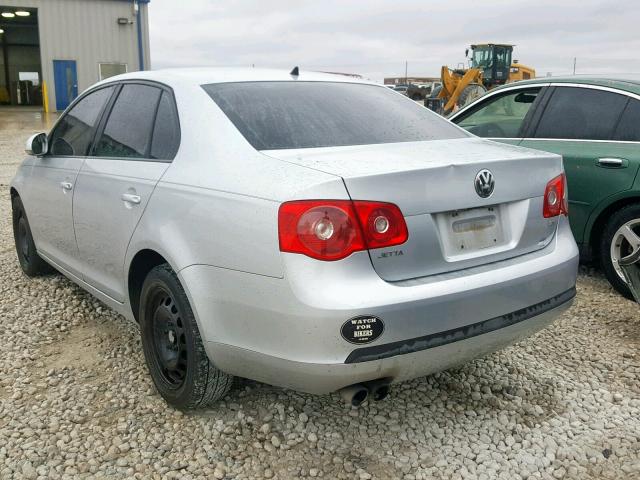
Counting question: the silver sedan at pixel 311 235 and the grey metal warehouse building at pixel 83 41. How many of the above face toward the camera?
1

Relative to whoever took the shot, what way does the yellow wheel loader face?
facing the viewer and to the left of the viewer

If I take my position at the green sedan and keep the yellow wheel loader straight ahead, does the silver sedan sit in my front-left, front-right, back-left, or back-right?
back-left

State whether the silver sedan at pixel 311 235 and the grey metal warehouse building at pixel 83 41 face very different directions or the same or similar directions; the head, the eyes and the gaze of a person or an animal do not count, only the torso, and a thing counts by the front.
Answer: very different directions

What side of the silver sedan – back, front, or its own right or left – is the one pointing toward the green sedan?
right

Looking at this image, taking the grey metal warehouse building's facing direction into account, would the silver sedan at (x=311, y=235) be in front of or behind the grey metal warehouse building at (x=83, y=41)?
in front

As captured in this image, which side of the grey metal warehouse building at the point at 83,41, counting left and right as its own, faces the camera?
front

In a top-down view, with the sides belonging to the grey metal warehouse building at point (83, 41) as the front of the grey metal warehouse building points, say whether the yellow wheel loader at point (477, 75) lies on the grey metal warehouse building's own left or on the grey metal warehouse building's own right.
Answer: on the grey metal warehouse building's own left

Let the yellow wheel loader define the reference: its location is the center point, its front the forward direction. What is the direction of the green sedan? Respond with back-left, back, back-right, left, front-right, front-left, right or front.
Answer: front-left

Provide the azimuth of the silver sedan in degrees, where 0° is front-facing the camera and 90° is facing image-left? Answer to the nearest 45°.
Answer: approximately 135°

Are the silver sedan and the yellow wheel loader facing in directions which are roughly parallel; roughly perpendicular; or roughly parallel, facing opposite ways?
roughly perpendicular

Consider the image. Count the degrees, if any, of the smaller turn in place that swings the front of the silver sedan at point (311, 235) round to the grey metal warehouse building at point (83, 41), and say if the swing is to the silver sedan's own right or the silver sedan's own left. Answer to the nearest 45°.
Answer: approximately 45° to the silver sedan's own right
